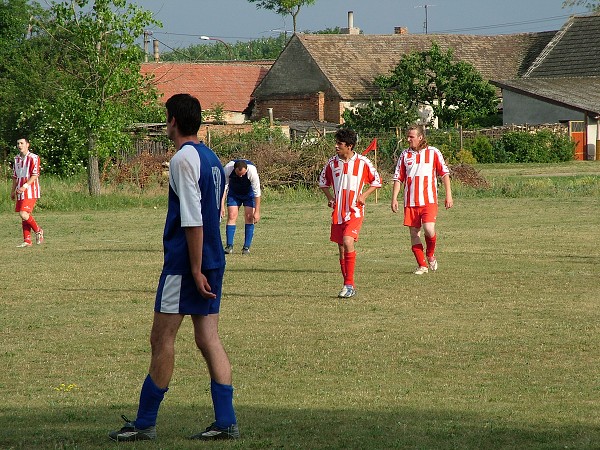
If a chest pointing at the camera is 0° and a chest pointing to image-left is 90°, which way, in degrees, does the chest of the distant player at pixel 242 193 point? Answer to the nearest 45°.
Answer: approximately 0°

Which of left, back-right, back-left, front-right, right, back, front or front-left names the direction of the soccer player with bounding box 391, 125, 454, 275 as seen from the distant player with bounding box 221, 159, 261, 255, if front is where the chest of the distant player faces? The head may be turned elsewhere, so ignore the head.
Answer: front-left

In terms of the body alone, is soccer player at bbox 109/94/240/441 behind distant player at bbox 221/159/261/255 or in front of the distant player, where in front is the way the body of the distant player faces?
in front

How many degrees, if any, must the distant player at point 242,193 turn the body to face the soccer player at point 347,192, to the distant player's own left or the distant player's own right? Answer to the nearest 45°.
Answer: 0° — they already face them

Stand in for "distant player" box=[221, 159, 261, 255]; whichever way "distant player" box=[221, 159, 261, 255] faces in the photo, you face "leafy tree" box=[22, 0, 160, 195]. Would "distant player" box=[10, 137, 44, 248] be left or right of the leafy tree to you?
left

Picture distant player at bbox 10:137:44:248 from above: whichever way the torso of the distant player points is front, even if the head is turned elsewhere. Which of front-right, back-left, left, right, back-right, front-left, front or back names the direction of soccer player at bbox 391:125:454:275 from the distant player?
left

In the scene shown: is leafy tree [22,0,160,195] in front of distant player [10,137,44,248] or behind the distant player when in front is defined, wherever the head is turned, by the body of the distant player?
behind

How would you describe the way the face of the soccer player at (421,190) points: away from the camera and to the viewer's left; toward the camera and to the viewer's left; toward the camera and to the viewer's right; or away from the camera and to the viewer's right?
toward the camera and to the viewer's left

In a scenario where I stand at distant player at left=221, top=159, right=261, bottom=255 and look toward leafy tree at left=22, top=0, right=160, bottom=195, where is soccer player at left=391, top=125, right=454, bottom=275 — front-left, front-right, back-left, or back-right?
back-right

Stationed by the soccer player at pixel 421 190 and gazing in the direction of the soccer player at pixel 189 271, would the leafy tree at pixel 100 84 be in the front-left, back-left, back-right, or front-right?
back-right

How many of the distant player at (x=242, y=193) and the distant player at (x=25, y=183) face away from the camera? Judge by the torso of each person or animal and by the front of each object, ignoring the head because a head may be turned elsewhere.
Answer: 0

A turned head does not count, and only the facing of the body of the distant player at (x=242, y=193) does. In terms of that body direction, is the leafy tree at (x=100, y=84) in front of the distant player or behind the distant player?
behind

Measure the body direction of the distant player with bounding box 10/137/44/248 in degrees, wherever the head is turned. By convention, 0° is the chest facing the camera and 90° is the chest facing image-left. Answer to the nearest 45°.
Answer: approximately 45°
